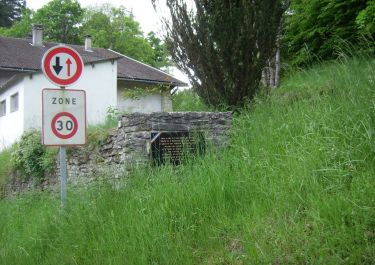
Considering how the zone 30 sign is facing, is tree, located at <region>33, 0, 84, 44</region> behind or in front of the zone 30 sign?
behind

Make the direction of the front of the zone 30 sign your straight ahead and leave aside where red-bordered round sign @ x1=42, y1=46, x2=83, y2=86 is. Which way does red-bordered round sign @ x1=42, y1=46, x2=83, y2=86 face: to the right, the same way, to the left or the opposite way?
the same way

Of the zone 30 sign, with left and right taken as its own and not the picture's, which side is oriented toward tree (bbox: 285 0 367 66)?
left

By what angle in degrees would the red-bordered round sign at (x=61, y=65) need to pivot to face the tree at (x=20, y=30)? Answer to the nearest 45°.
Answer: approximately 180°

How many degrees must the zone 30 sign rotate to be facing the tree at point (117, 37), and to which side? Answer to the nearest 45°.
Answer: approximately 180°

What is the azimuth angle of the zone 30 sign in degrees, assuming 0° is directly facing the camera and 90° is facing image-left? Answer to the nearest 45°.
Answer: approximately 0°

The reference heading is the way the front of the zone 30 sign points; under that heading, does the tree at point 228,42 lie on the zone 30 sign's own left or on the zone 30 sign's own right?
on the zone 30 sign's own left

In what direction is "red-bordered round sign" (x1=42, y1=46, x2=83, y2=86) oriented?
toward the camera

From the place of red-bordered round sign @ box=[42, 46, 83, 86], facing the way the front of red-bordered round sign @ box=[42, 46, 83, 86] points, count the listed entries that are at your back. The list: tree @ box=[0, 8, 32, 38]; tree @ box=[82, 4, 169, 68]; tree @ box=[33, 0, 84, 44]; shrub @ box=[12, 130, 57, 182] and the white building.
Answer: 5

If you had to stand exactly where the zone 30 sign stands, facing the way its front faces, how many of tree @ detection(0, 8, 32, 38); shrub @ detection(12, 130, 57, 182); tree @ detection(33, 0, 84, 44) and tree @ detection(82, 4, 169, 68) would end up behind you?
4
